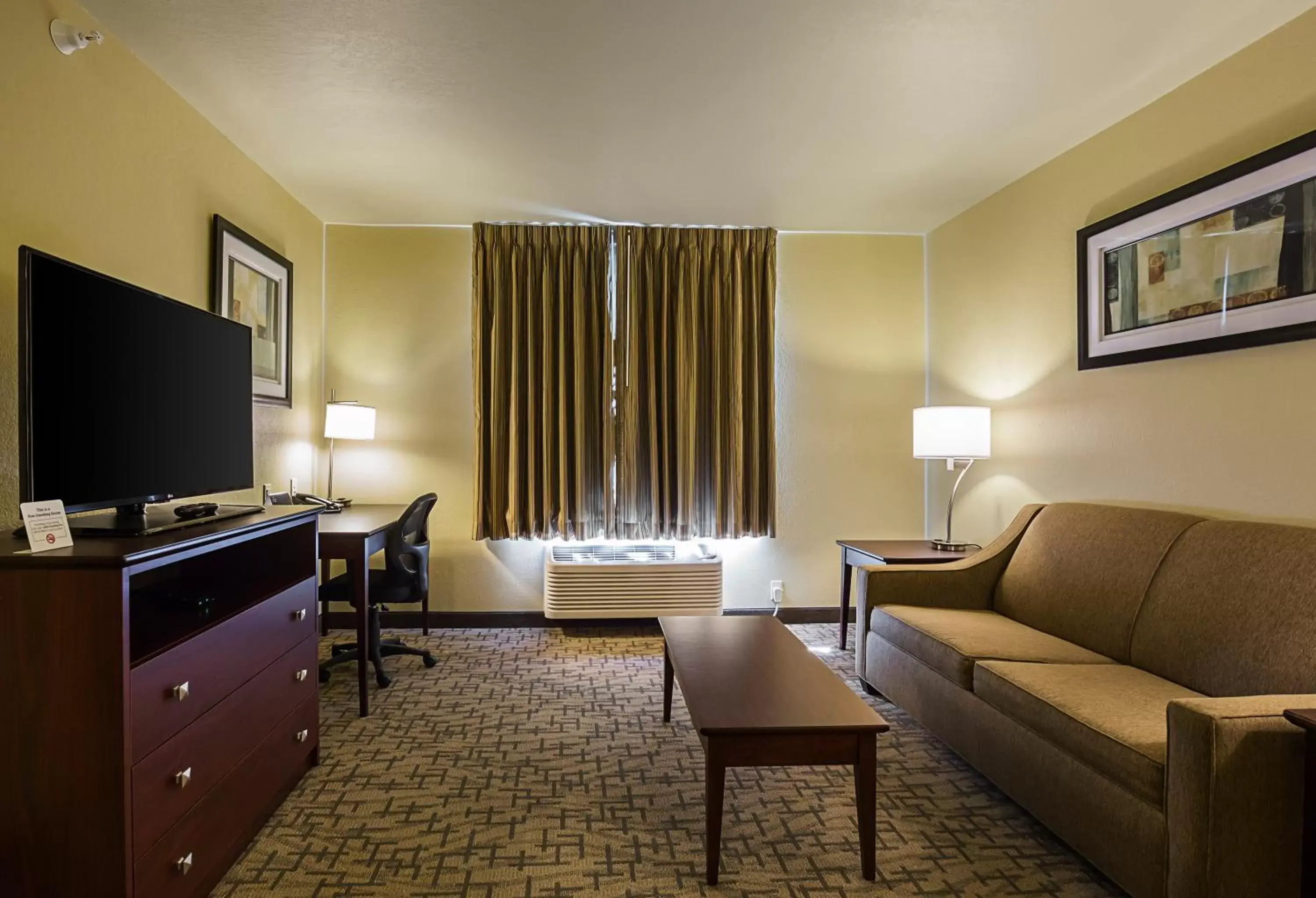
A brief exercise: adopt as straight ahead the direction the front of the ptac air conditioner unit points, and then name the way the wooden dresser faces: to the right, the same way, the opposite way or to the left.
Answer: to the left

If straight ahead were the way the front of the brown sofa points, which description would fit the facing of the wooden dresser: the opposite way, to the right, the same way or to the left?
the opposite way

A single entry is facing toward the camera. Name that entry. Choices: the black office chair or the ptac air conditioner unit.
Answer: the ptac air conditioner unit

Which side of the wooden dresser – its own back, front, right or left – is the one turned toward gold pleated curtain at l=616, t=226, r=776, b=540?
left

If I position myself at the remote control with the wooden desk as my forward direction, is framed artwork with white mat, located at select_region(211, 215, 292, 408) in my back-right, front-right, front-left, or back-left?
front-left

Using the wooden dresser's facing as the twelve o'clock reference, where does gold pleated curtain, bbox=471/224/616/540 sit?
The gold pleated curtain is roughly at 9 o'clock from the wooden dresser.

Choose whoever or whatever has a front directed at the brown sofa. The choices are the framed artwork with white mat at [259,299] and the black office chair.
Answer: the framed artwork with white mat

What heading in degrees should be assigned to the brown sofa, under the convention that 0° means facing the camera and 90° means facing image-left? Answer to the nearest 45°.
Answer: approximately 45°

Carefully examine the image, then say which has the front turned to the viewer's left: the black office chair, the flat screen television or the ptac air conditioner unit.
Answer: the black office chair

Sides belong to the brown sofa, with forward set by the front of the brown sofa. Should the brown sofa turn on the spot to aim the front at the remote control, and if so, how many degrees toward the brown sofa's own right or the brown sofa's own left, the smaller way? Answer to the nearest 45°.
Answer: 0° — it already faces it

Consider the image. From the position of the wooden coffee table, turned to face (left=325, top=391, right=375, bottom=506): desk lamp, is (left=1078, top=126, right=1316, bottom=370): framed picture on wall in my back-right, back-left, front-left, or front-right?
back-right

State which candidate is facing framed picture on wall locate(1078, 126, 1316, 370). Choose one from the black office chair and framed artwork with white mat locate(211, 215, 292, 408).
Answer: the framed artwork with white mat

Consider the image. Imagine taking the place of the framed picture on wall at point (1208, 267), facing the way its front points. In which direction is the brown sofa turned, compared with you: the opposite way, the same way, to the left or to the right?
the same way

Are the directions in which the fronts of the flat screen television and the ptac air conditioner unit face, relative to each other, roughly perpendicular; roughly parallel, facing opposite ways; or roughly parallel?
roughly perpendicular

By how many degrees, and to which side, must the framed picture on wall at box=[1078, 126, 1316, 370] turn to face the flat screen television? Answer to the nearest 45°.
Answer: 0° — it already faces it

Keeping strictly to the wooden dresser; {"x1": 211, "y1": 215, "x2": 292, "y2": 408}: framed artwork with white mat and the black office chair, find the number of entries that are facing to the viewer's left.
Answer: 1

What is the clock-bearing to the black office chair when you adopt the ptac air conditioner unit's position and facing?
The black office chair is roughly at 2 o'clock from the ptac air conditioner unit.

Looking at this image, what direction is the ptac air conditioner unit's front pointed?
toward the camera

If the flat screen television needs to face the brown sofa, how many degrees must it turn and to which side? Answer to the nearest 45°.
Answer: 0° — it already faces it

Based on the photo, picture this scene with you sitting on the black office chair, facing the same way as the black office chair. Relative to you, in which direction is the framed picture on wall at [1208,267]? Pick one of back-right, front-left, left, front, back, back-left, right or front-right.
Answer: back-left

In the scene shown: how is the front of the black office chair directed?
to the viewer's left

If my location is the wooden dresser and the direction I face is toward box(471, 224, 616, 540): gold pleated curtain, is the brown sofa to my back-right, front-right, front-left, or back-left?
front-right

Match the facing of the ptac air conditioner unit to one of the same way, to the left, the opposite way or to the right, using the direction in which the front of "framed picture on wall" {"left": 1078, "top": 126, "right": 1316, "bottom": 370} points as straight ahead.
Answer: to the left
